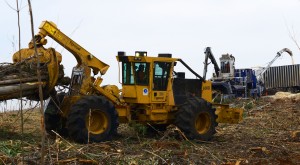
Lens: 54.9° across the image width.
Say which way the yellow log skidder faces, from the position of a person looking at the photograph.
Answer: facing away from the viewer and to the right of the viewer
